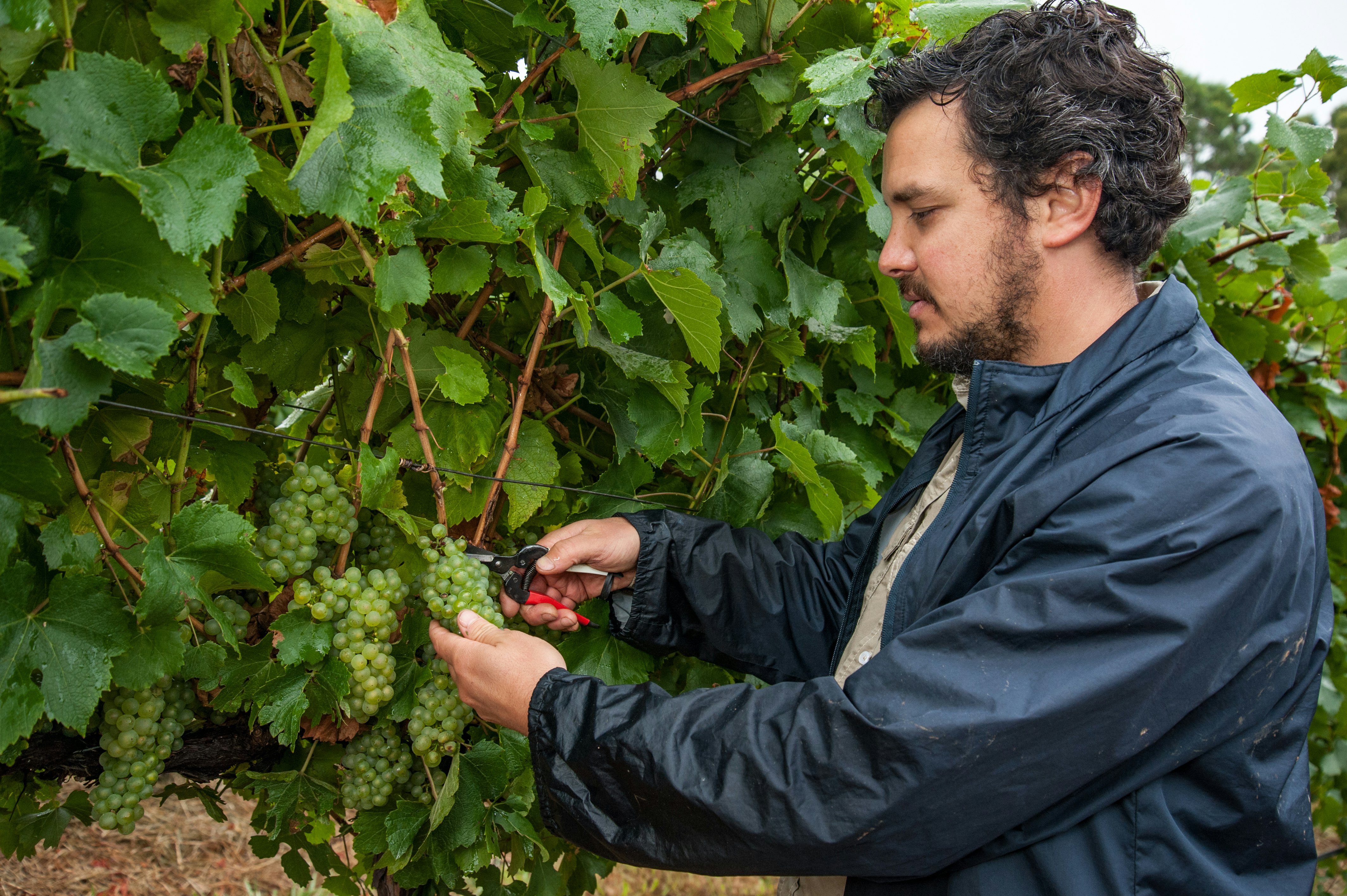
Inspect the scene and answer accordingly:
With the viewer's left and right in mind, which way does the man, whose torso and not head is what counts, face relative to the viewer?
facing to the left of the viewer

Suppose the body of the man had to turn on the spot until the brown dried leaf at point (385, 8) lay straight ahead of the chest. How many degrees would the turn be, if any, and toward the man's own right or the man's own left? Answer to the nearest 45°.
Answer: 0° — they already face it

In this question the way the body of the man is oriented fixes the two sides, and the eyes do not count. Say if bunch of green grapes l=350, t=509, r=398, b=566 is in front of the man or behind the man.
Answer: in front

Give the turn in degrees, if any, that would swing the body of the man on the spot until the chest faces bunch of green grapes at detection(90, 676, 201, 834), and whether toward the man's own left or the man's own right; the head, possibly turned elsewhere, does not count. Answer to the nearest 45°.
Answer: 0° — they already face it

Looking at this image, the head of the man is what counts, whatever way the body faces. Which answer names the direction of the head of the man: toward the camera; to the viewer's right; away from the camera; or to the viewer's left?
to the viewer's left

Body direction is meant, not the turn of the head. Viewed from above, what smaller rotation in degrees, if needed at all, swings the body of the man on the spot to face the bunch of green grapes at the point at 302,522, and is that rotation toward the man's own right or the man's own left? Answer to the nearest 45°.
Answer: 0° — they already face it

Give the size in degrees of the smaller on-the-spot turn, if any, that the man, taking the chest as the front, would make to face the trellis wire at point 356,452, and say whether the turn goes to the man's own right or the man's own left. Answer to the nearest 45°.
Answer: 0° — they already face it
